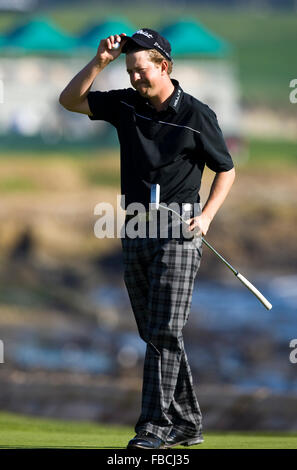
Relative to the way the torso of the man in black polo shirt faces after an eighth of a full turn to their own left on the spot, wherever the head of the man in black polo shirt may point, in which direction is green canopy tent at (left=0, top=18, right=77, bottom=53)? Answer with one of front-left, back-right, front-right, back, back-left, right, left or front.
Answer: back

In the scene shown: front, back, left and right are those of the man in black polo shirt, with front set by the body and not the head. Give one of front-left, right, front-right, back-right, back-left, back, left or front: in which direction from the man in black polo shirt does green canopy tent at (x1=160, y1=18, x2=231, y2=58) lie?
back-right

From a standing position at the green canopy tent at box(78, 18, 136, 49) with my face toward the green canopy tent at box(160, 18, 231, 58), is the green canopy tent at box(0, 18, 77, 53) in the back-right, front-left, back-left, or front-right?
back-left

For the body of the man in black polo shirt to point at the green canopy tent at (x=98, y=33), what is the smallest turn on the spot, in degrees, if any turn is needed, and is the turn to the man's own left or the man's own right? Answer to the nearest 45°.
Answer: approximately 135° to the man's own right
